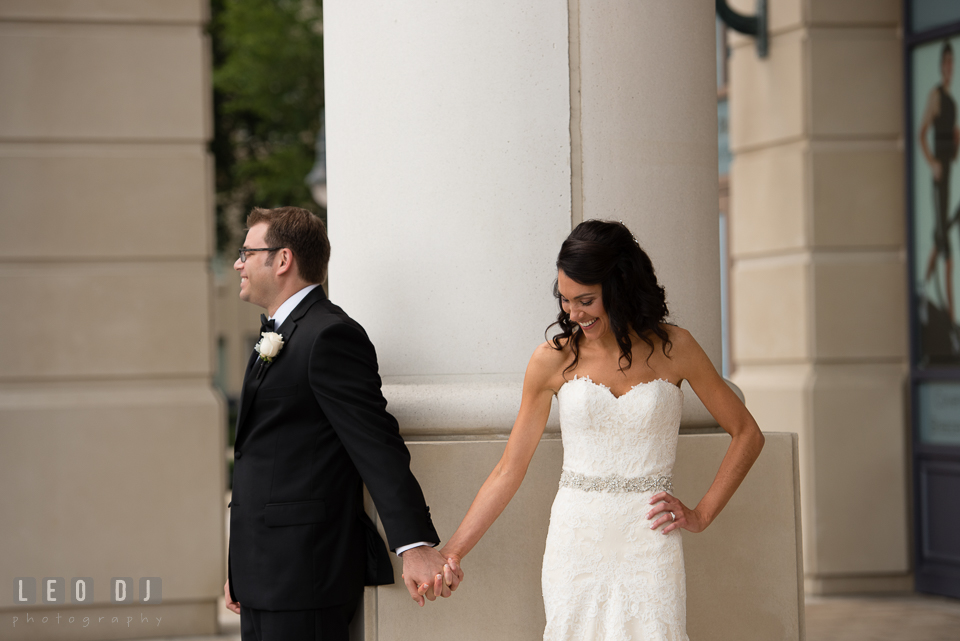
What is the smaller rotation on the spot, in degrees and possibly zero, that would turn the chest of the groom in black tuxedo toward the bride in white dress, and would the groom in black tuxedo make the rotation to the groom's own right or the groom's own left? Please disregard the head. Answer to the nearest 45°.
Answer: approximately 180°

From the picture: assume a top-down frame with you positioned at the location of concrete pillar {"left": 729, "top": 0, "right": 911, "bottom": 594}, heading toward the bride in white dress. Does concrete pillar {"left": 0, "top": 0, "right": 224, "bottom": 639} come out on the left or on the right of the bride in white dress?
right

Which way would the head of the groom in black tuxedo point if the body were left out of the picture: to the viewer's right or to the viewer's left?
to the viewer's left

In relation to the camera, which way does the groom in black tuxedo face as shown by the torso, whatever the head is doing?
to the viewer's left

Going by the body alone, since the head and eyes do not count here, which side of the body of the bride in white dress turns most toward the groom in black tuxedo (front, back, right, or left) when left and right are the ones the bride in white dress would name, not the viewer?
right

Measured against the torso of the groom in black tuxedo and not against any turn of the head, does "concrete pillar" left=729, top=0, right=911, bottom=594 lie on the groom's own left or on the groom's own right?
on the groom's own right

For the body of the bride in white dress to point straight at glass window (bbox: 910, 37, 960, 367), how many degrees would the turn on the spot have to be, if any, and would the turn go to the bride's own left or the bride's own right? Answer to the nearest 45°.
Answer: approximately 135° to the bride's own left

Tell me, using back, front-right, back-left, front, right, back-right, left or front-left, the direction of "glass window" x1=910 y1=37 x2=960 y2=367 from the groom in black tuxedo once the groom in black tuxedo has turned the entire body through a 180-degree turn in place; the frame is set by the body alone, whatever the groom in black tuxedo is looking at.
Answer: front-left

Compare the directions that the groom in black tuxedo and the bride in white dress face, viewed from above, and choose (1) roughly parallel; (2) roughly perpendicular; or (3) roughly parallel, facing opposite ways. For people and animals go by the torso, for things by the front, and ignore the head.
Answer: roughly perpendicular

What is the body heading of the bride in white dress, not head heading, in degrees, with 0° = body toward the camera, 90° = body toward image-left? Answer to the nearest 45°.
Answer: approximately 0°
